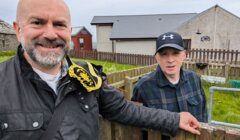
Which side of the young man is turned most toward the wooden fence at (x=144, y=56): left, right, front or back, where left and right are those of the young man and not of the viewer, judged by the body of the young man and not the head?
back

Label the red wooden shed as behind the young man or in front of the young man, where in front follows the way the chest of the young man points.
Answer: behind

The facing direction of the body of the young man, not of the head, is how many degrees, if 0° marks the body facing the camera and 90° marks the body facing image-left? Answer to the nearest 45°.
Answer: approximately 0°

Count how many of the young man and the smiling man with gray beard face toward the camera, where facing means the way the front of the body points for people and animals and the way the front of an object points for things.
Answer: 2

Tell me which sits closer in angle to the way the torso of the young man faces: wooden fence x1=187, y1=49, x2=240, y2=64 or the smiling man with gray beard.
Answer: the smiling man with gray beard

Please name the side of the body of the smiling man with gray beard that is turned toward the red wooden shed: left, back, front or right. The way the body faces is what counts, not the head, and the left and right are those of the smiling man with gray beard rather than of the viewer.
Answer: back

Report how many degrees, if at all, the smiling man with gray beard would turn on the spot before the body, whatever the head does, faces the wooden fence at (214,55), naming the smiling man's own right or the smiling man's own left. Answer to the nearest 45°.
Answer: approximately 135° to the smiling man's own left

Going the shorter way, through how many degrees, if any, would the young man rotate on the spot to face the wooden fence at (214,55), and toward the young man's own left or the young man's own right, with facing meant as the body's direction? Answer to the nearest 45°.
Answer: approximately 180°
